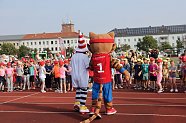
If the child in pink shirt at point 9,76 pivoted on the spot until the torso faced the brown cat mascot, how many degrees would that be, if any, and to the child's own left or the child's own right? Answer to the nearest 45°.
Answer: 0° — they already face them

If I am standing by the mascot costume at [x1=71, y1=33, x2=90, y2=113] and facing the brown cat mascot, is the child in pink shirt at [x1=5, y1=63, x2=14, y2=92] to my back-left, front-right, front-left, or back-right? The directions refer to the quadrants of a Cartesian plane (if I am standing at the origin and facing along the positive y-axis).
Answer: back-left

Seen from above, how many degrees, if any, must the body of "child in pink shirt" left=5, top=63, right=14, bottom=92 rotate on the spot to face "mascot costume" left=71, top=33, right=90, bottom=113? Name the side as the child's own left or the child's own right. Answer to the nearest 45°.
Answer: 0° — they already face it

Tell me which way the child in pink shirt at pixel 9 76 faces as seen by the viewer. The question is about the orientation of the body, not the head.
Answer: toward the camera
